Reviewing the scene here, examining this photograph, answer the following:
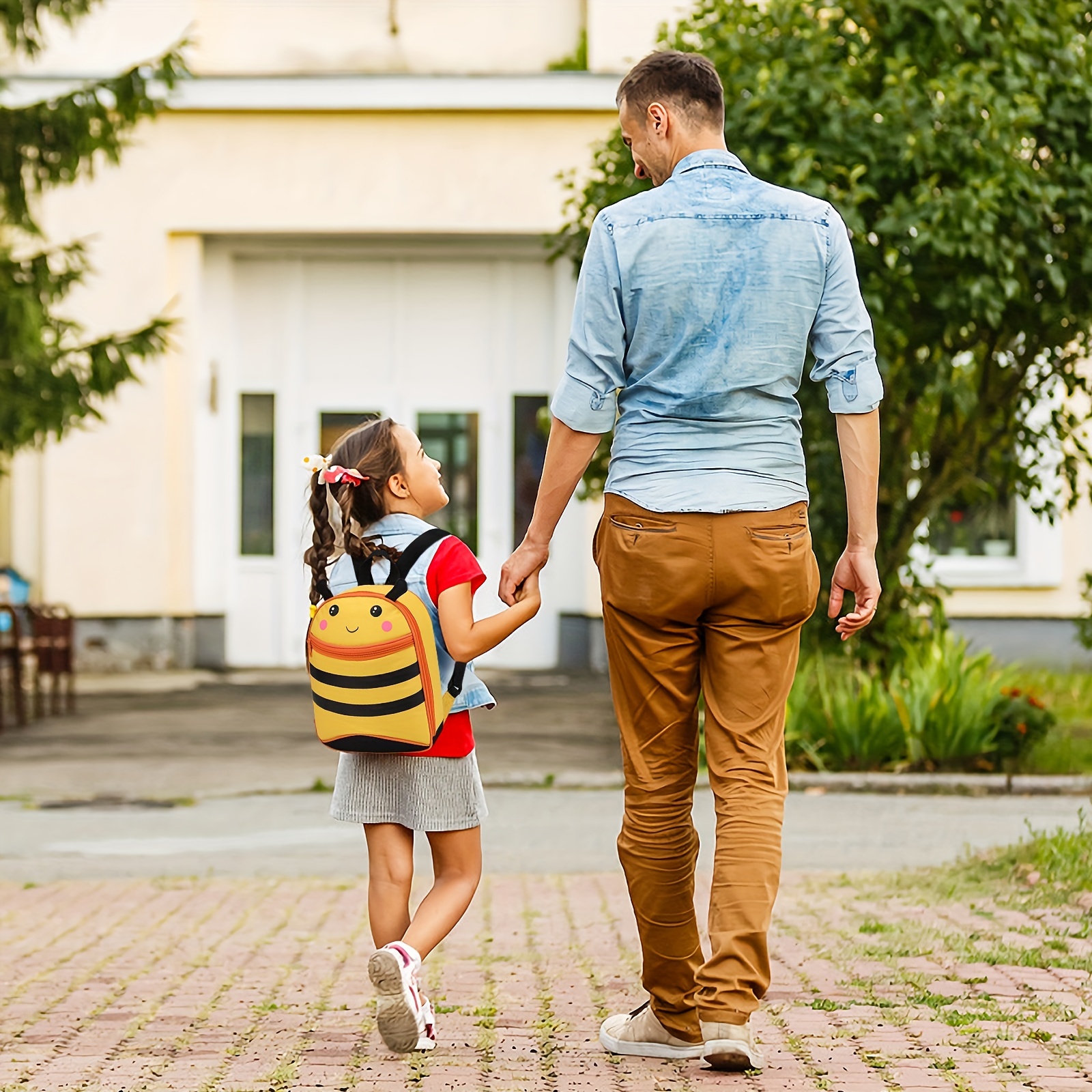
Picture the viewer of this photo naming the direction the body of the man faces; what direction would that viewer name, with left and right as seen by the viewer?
facing away from the viewer

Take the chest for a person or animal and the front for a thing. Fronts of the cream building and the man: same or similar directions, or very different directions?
very different directions

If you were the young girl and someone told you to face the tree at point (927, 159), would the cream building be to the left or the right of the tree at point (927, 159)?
left

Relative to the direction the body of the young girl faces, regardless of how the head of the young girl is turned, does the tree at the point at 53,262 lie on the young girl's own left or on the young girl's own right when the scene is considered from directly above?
on the young girl's own left

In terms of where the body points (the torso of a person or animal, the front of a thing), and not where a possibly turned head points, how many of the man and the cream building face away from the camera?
1

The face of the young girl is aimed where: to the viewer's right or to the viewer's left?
to the viewer's right

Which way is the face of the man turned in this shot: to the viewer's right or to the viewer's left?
to the viewer's left

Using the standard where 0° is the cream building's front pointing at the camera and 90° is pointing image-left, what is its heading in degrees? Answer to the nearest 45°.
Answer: approximately 0°

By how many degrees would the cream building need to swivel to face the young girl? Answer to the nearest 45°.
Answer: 0° — it already faces them

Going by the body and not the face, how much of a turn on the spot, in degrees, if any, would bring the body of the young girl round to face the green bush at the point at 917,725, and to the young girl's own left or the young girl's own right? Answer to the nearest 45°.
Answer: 0° — they already face it
